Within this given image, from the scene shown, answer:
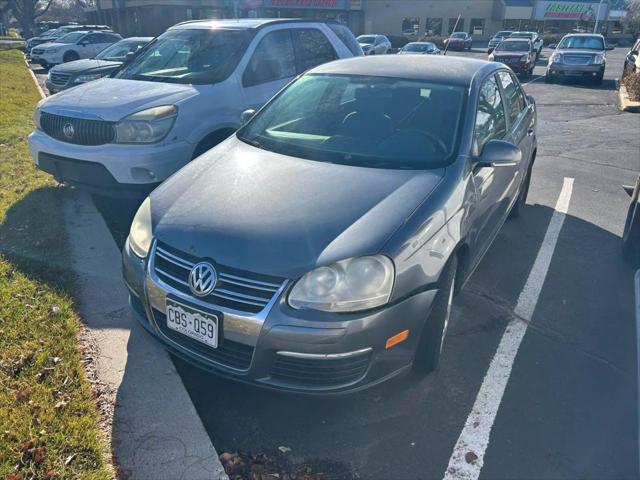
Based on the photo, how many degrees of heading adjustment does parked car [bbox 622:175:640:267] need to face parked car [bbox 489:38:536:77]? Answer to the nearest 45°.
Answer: approximately 135° to its right

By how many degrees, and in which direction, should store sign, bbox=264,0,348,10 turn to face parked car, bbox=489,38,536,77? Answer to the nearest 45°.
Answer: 0° — it already faces it

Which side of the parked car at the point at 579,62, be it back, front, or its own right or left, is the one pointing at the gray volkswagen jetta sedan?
front

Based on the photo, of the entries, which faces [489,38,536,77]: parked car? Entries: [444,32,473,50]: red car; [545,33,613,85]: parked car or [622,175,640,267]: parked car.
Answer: the red car

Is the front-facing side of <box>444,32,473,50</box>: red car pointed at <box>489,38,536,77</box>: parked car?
yes

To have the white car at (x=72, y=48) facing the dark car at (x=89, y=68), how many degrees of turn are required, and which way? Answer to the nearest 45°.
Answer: approximately 45° to its left

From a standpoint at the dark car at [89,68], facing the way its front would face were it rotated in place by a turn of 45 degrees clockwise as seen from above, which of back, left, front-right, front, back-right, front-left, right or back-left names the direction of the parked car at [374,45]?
back-right

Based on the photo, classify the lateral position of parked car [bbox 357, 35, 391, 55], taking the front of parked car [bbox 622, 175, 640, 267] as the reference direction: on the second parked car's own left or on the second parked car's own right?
on the second parked car's own right

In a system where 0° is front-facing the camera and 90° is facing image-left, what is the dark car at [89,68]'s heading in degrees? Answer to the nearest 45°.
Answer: approximately 45°

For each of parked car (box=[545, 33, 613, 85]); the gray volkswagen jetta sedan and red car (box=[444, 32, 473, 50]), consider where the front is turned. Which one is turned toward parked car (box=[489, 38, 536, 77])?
the red car

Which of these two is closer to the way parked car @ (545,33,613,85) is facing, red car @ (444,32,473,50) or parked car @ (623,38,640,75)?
the parked car

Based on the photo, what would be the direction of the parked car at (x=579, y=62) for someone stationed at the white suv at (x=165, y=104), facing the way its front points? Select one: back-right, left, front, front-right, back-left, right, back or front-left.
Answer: back

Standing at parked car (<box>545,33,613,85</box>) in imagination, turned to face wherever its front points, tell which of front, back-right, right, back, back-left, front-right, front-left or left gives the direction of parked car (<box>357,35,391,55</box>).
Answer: back-right

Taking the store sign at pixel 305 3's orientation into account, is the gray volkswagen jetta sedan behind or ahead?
ahead

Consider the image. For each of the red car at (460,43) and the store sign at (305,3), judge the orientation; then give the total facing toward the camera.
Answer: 2
